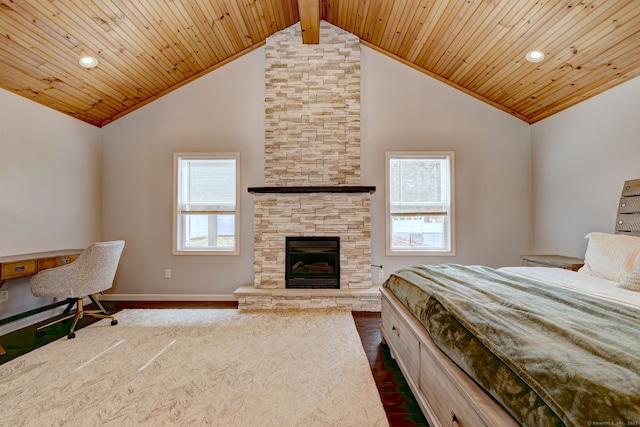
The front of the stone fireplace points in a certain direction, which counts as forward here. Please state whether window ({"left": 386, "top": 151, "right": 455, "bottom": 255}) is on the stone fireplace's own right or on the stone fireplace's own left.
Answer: on the stone fireplace's own left

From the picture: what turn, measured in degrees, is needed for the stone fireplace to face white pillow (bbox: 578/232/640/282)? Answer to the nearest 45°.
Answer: approximately 45° to its left

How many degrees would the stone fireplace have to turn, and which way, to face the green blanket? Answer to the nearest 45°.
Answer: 0° — it already faces it

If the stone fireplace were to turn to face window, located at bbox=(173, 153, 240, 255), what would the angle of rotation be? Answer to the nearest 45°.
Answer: approximately 90° to its right

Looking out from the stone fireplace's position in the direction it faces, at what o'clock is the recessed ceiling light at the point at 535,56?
The recessed ceiling light is roughly at 10 o'clock from the stone fireplace.

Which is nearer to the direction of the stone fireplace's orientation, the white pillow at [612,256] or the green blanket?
the green blanket

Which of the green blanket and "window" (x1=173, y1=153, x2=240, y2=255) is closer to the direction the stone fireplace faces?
the green blanket

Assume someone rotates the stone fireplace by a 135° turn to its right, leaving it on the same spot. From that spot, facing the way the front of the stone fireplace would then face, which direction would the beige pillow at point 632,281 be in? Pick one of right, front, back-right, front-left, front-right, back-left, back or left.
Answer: back

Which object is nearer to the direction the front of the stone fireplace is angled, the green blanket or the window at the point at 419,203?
the green blanket

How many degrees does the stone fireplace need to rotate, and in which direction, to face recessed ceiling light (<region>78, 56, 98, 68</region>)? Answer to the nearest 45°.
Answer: approximately 90° to its right

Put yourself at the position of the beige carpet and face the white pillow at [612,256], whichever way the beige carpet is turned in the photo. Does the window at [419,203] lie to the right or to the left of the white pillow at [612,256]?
left

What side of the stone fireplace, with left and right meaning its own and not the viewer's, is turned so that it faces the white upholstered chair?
right

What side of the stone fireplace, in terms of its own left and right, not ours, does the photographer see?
front
